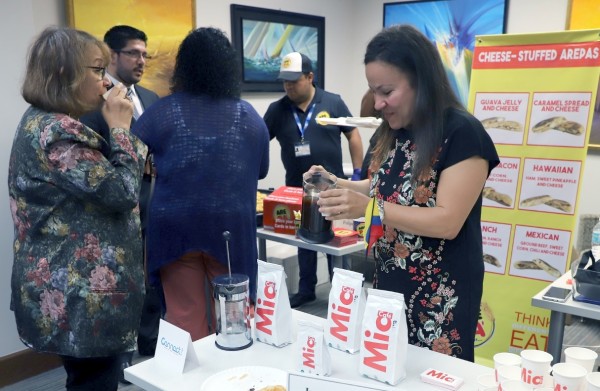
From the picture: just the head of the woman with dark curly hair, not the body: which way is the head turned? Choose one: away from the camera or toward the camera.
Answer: away from the camera

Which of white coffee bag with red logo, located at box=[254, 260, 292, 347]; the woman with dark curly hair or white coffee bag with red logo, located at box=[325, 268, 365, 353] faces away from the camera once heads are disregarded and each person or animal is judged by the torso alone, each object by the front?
the woman with dark curly hair

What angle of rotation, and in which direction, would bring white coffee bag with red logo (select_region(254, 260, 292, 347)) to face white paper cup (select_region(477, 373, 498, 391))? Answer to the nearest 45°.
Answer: approximately 90° to its left

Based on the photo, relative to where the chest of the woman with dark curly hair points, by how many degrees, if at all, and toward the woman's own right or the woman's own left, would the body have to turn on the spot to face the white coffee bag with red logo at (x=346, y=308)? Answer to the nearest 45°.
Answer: approximately 180°

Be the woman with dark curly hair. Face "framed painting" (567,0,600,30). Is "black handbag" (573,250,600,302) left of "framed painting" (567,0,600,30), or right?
right

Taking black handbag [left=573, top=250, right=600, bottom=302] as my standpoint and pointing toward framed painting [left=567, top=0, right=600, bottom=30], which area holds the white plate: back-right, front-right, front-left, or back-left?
back-left

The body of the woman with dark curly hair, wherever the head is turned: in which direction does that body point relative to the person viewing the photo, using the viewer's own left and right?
facing away from the viewer

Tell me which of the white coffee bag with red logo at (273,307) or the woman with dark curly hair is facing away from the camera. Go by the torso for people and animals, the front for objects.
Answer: the woman with dark curly hair

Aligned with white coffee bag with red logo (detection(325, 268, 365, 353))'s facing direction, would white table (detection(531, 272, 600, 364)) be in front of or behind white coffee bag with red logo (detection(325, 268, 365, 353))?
behind

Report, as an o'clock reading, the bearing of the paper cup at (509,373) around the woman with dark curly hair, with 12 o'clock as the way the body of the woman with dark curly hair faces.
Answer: The paper cup is roughly at 5 o'clock from the woman with dark curly hair.
